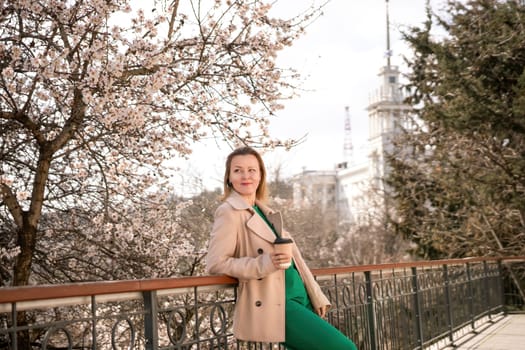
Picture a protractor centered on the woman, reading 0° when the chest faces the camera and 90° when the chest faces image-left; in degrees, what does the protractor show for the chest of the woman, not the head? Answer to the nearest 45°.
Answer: approximately 315°

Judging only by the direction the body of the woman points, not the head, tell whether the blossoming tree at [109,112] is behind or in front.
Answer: behind
